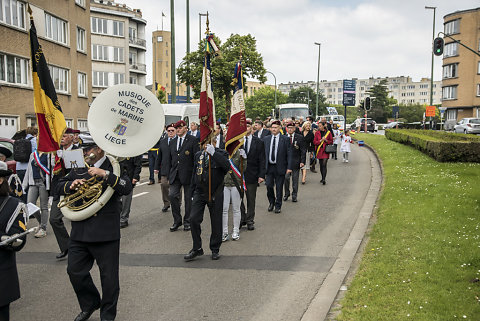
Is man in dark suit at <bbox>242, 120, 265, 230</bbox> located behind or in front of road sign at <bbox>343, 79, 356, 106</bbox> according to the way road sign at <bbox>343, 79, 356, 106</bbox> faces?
in front

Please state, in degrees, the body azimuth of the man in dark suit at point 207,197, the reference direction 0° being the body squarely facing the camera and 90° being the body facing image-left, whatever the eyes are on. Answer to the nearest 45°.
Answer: approximately 45°

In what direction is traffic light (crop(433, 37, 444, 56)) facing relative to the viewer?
toward the camera

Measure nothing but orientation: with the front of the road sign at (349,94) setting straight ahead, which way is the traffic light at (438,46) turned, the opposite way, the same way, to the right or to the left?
the same way

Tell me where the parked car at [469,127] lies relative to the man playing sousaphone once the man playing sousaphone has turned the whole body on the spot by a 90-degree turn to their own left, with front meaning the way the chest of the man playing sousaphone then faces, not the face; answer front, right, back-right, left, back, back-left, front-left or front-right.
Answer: left

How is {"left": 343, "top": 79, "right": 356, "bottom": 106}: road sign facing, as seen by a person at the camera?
facing the viewer

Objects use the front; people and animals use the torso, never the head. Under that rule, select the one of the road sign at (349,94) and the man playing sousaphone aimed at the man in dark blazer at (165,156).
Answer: the road sign

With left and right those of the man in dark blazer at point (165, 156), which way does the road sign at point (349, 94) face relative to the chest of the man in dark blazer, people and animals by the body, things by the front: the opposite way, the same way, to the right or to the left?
the same way

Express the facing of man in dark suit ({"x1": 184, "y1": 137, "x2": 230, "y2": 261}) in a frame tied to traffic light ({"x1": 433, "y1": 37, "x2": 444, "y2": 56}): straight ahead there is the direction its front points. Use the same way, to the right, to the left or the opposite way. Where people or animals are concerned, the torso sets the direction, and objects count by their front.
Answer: the same way

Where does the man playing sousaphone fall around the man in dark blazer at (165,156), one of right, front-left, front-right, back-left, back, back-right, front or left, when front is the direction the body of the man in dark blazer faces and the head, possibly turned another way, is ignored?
front

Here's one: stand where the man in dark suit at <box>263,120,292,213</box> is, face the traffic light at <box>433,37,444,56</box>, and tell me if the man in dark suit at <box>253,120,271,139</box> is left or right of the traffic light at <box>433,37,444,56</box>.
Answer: left

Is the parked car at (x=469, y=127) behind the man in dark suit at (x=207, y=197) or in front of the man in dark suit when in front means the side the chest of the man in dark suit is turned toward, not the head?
behind

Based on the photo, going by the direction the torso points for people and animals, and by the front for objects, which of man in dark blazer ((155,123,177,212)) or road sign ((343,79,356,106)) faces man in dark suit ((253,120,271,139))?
the road sign

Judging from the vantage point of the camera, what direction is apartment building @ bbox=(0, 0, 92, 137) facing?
facing the viewer and to the right of the viewer

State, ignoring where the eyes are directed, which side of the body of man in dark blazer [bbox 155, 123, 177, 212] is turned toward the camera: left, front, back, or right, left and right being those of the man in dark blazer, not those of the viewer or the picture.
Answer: front

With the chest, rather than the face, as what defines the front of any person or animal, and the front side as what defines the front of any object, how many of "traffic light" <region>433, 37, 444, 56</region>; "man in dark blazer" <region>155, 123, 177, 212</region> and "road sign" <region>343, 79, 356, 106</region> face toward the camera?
3
